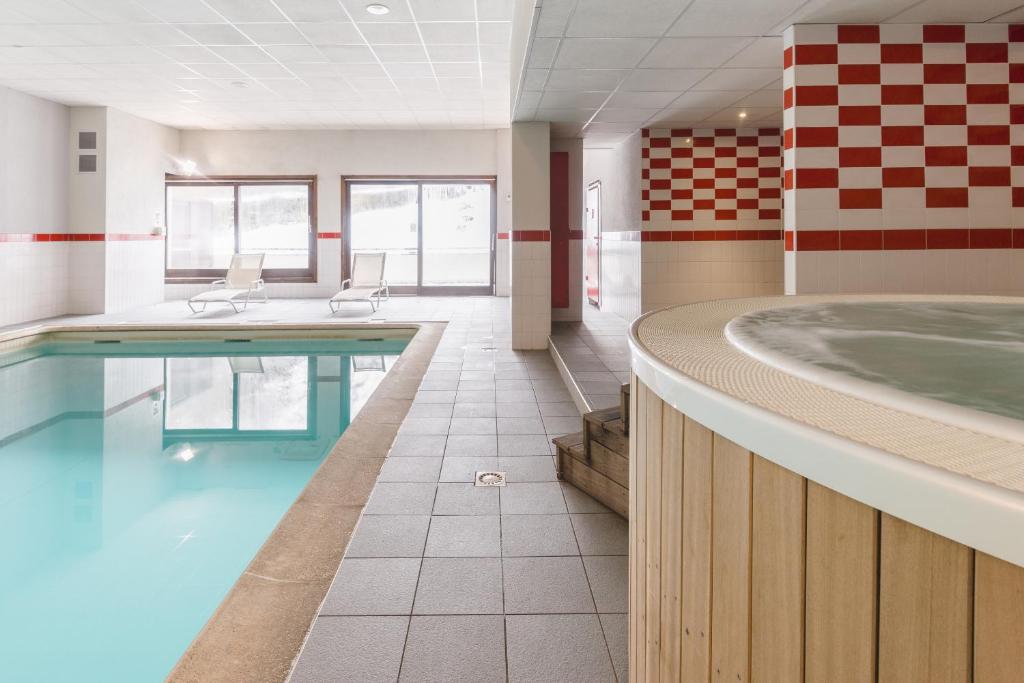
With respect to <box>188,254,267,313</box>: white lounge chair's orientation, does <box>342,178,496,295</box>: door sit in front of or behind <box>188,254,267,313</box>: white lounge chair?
behind

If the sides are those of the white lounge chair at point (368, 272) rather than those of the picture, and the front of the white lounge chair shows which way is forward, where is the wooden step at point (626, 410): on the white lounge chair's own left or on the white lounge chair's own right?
on the white lounge chair's own left

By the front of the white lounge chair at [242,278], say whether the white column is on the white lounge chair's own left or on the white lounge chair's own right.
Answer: on the white lounge chair's own left

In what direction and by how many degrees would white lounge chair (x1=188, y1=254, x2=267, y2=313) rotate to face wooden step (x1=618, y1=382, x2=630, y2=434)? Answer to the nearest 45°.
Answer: approximately 45° to its left

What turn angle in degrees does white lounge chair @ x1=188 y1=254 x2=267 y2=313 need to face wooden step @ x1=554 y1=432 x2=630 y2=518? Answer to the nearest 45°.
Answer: approximately 45° to its left

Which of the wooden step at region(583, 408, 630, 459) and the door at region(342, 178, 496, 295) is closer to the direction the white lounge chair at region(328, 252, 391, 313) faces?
the wooden step

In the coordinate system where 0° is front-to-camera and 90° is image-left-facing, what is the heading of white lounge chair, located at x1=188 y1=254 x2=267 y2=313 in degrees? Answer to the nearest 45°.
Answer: approximately 45°

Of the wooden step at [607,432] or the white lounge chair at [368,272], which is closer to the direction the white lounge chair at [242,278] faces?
the wooden step

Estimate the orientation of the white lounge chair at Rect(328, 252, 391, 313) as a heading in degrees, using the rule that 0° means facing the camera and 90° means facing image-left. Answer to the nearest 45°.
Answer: approximately 45°
